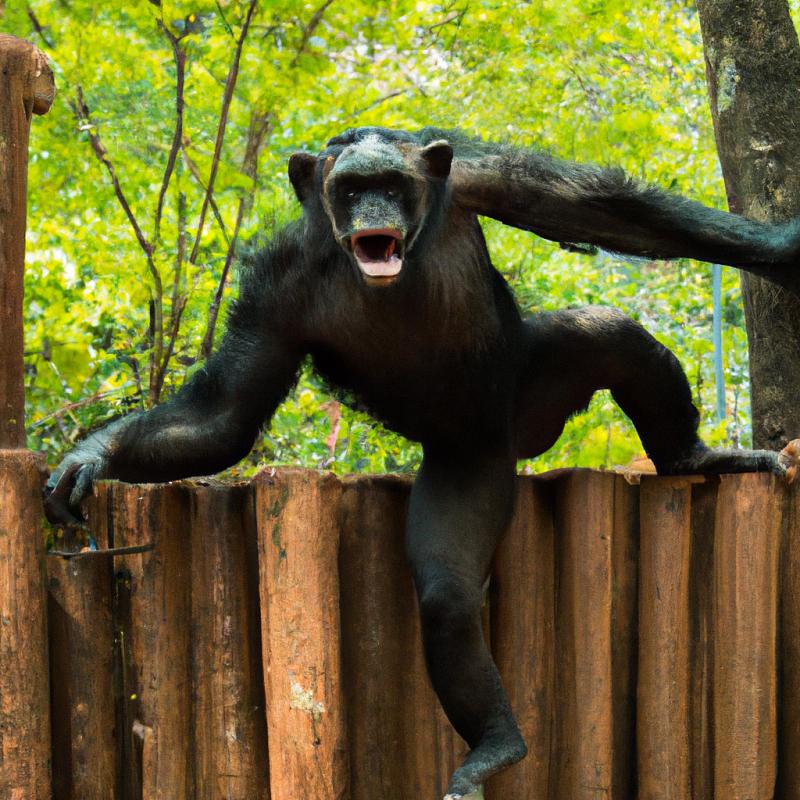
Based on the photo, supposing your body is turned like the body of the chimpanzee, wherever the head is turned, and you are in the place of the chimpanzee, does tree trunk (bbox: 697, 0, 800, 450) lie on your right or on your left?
on your left

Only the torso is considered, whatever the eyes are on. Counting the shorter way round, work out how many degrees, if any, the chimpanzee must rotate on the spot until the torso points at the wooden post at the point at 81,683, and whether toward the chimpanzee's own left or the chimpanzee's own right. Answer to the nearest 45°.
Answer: approximately 90° to the chimpanzee's own right

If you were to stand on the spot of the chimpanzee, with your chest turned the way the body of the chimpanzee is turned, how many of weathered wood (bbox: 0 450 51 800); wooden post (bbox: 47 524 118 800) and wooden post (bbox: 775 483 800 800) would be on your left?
1

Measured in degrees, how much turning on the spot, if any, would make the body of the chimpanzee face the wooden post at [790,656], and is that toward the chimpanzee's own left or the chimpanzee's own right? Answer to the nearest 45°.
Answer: approximately 90° to the chimpanzee's own left

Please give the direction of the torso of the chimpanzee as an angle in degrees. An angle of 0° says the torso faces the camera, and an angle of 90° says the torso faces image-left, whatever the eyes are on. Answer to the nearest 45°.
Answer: approximately 0°

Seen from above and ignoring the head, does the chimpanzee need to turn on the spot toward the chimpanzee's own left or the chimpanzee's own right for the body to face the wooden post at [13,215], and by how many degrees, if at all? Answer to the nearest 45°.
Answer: approximately 90° to the chimpanzee's own right
